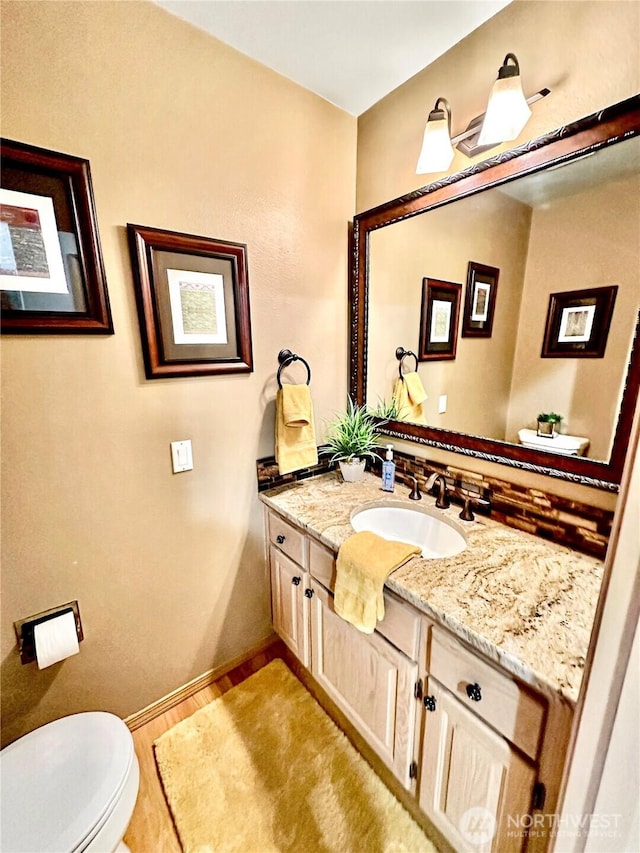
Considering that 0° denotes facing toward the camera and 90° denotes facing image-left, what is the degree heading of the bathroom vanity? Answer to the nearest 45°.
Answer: approximately 45°

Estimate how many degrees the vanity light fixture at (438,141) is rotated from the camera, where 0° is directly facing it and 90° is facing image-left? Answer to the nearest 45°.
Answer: approximately 45°

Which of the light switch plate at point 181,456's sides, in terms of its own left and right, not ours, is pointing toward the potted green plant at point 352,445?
left

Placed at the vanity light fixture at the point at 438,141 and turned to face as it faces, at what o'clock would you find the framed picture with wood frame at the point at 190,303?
The framed picture with wood frame is roughly at 1 o'clock from the vanity light fixture.

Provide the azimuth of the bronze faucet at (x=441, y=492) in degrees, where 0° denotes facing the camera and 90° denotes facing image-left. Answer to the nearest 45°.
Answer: approximately 45°
